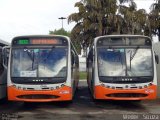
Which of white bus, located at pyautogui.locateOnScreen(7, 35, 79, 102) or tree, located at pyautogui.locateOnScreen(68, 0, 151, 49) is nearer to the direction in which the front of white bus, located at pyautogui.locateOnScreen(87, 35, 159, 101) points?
the white bus

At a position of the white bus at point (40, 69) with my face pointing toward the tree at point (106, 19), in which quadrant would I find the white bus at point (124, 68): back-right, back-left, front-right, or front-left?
front-right

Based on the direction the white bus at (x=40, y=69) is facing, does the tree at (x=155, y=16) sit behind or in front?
behind

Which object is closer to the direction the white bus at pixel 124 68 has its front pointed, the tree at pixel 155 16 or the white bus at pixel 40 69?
the white bus

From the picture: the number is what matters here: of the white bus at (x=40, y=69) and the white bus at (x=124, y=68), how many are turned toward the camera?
2

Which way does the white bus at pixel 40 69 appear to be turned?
toward the camera

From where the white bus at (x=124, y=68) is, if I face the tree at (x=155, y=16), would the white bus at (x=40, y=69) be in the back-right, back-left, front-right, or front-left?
back-left

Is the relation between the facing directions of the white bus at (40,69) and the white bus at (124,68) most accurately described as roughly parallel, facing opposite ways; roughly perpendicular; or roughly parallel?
roughly parallel

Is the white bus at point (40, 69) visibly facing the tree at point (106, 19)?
no

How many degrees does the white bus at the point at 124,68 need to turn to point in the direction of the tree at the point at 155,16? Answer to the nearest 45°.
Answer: approximately 180°

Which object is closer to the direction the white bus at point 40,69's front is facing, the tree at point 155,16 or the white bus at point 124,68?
the white bus

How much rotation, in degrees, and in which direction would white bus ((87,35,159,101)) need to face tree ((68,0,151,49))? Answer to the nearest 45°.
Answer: approximately 180°

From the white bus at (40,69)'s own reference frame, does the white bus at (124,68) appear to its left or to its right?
on its left
